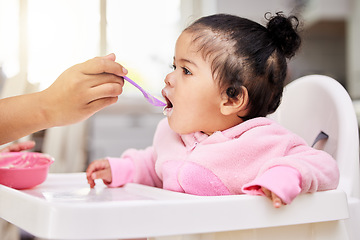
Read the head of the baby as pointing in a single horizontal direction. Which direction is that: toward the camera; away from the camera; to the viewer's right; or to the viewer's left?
to the viewer's left

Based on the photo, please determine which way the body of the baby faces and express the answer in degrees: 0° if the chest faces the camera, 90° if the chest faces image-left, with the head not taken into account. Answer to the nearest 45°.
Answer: approximately 45°
